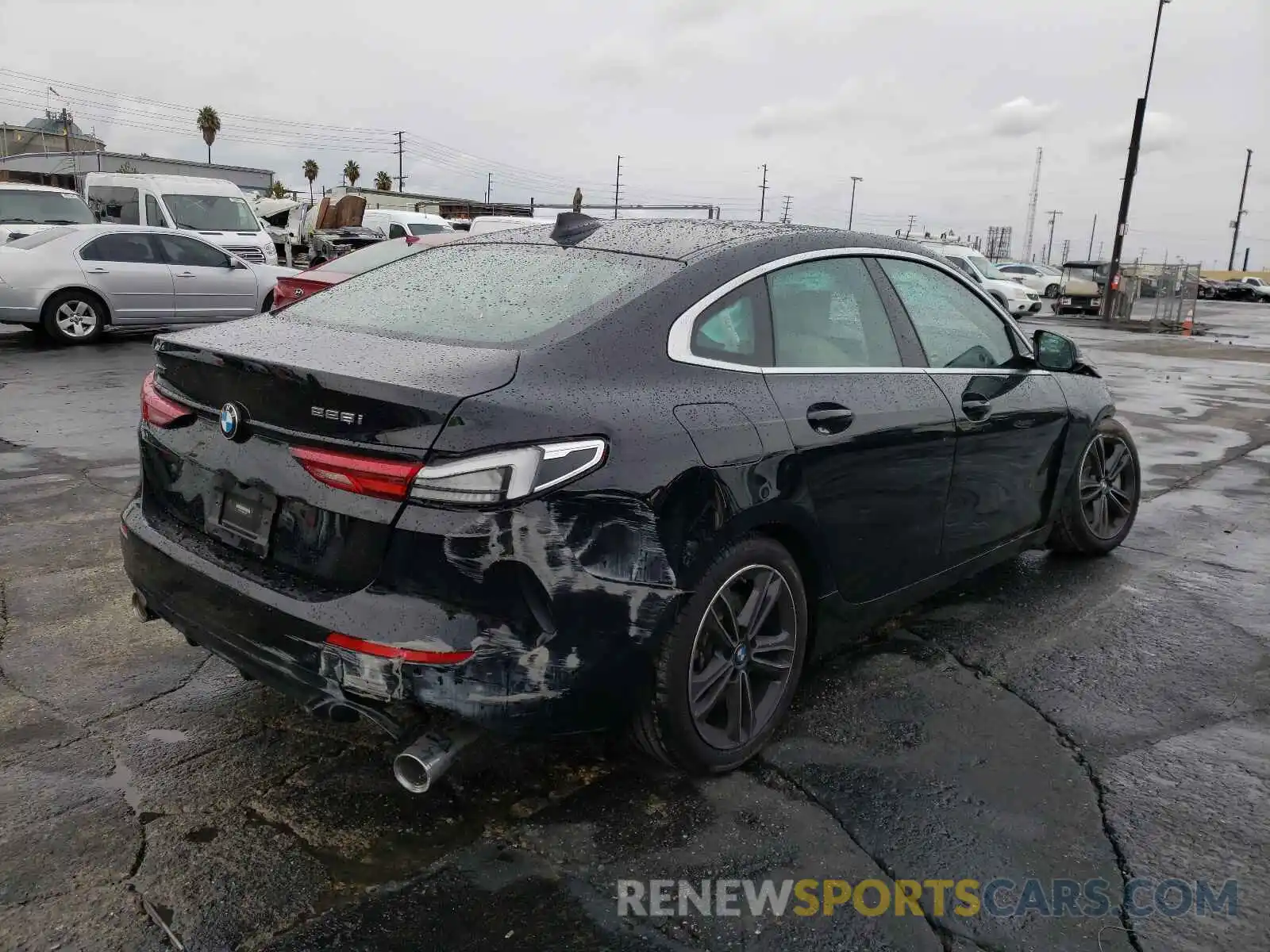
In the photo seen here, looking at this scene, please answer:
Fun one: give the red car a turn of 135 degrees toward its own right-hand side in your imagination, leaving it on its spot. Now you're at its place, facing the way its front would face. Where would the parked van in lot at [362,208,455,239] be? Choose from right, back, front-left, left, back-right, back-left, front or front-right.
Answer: back

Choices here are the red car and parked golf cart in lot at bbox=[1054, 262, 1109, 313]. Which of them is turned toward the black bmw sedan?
the parked golf cart in lot

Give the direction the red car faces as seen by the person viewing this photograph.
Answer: facing away from the viewer and to the right of the viewer

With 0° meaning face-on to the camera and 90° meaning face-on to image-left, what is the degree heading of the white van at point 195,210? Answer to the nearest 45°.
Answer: approximately 315°

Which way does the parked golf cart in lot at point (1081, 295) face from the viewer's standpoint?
toward the camera

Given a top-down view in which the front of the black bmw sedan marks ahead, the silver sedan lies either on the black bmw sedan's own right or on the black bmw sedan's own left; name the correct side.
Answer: on the black bmw sedan's own left

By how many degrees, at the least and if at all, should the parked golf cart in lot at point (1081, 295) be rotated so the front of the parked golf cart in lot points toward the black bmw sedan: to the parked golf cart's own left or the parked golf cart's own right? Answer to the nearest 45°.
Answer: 0° — it already faces it

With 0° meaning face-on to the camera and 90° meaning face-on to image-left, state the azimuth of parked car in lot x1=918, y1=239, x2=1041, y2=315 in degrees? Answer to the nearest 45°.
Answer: approximately 315°

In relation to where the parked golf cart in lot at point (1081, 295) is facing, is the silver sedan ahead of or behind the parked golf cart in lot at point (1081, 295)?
ahead

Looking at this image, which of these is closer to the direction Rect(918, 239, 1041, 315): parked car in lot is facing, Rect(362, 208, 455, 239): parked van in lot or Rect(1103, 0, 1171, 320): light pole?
the light pole

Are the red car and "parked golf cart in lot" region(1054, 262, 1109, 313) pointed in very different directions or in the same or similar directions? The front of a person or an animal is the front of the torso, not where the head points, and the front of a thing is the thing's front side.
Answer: very different directions

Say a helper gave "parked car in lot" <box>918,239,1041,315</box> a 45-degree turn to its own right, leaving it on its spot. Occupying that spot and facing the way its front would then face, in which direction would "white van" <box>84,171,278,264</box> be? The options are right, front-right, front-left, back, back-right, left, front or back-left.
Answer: front-right

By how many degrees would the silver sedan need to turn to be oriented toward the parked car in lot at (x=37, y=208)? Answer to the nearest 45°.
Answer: approximately 90° to its left

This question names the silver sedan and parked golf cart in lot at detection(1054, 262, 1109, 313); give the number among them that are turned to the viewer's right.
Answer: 1

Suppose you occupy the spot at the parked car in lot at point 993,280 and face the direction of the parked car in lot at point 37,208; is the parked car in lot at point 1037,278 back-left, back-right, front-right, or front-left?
back-right
